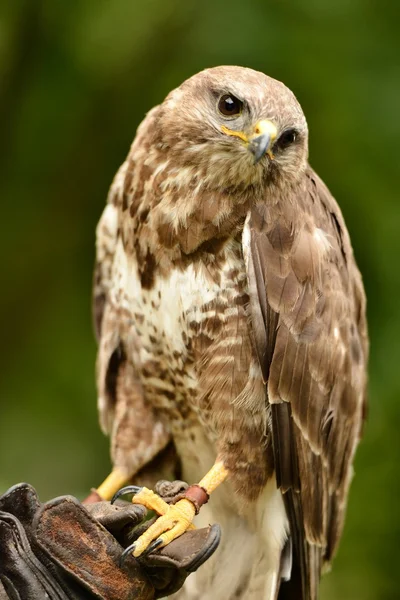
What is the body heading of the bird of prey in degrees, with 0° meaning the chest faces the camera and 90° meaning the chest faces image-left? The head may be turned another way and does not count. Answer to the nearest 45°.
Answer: approximately 45°
